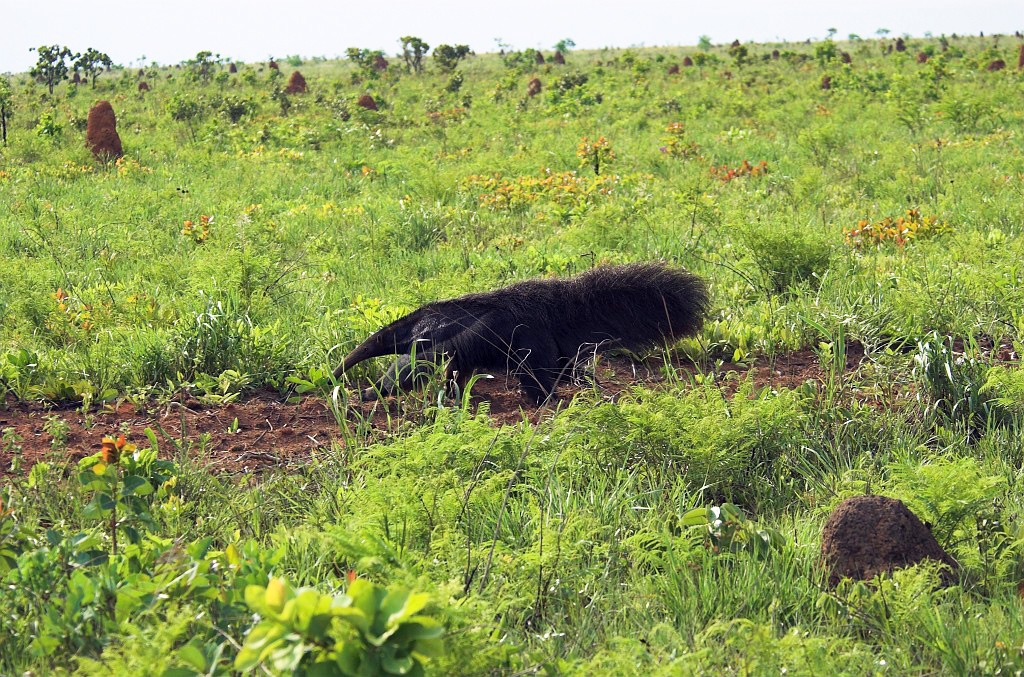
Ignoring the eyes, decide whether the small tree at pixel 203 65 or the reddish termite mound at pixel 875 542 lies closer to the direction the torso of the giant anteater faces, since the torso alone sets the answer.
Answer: the small tree

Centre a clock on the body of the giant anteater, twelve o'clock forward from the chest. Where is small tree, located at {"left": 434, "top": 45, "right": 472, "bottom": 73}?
The small tree is roughly at 3 o'clock from the giant anteater.

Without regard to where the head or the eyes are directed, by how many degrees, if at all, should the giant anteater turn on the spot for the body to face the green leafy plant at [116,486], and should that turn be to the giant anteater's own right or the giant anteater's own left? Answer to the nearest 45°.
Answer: approximately 45° to the giant anteater's own left

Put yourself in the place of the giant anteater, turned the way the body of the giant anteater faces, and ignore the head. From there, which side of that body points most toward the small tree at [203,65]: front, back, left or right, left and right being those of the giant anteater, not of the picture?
right

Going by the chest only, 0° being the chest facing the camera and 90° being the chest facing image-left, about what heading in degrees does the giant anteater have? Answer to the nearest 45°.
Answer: approximately 90°

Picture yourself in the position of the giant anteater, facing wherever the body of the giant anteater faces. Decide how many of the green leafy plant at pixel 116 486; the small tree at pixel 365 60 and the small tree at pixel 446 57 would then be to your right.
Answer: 2

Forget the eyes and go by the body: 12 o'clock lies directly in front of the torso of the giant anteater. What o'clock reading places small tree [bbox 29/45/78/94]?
The small tree is roughly at 2 o'clock from the giant anteater.

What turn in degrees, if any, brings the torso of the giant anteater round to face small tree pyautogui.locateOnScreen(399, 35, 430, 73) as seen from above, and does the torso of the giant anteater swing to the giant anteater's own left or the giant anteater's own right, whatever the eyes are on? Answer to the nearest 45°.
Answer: approximately 90° to the giant anteater's own right

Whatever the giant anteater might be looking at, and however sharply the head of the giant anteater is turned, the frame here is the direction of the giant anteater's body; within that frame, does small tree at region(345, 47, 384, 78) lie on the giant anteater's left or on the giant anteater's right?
on the giant anteater's right

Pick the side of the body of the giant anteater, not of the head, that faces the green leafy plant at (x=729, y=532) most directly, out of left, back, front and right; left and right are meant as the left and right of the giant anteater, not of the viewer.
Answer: left

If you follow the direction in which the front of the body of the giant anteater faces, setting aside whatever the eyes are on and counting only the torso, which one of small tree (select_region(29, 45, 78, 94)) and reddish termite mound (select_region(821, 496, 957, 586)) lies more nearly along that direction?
the small tree
